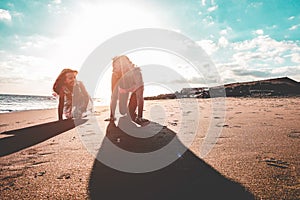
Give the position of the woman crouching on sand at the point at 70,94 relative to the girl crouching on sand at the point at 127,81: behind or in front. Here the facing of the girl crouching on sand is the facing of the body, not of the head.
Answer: behind
